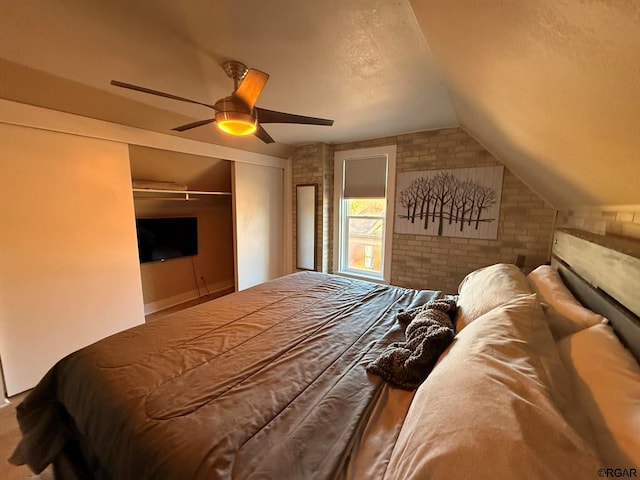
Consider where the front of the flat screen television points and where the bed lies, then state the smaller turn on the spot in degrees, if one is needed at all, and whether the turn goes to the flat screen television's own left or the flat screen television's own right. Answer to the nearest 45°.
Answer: approximately 45° to the flat screen television's own right

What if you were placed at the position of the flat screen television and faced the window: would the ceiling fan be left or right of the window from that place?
right

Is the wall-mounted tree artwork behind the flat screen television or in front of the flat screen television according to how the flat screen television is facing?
in front

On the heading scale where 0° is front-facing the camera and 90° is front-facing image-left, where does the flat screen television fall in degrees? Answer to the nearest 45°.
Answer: approximately 315°

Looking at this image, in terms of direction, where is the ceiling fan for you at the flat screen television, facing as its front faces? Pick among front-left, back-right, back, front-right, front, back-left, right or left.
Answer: front-right

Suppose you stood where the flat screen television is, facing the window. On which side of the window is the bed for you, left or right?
right

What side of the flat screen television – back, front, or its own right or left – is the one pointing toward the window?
front
